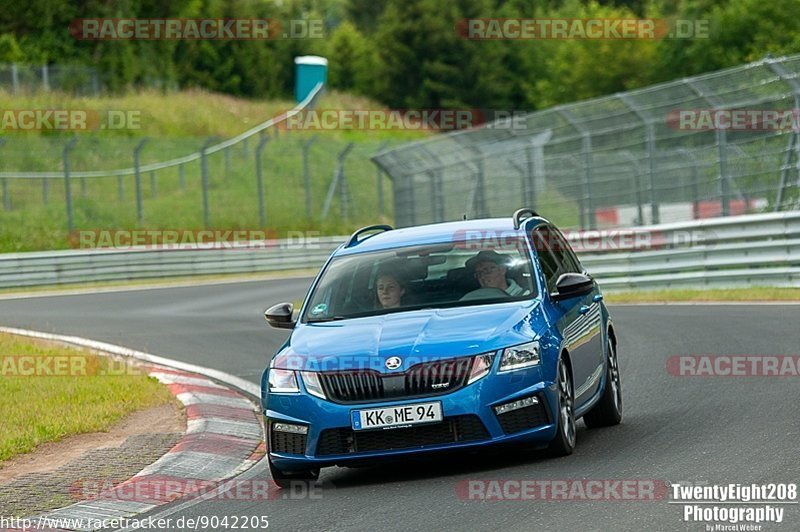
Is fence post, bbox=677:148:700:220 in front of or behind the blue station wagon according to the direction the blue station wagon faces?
behind

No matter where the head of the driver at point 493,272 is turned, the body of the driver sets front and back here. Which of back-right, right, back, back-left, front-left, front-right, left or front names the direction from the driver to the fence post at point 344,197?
back-right

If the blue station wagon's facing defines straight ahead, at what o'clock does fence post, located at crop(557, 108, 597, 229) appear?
The fence post is roughly at 5 o'clock from the blue station wagon.

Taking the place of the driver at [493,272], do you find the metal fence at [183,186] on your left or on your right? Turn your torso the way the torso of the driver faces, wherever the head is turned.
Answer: on your right

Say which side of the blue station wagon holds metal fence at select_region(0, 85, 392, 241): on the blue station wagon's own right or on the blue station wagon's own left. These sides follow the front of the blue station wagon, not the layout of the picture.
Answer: on the blue station wagon's own right

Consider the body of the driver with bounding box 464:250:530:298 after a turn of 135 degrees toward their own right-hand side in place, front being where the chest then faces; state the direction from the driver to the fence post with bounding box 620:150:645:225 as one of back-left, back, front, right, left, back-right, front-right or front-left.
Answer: front

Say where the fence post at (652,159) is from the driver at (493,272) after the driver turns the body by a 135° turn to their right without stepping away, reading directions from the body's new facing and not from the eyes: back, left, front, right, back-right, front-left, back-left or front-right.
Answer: front

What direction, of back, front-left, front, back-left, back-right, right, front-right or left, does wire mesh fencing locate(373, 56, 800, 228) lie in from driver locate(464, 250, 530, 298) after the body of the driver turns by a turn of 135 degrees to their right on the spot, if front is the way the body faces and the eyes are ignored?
front

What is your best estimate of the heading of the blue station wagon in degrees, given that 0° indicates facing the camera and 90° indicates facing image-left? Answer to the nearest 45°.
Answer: approximately 45°

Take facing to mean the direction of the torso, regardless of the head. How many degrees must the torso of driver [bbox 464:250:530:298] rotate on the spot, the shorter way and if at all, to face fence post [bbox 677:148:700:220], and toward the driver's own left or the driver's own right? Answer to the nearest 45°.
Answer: approximately 135° to the driver's own right
